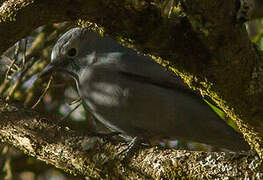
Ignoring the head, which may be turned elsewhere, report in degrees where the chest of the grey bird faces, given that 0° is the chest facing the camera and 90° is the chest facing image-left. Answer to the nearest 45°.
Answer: approximately 90°
